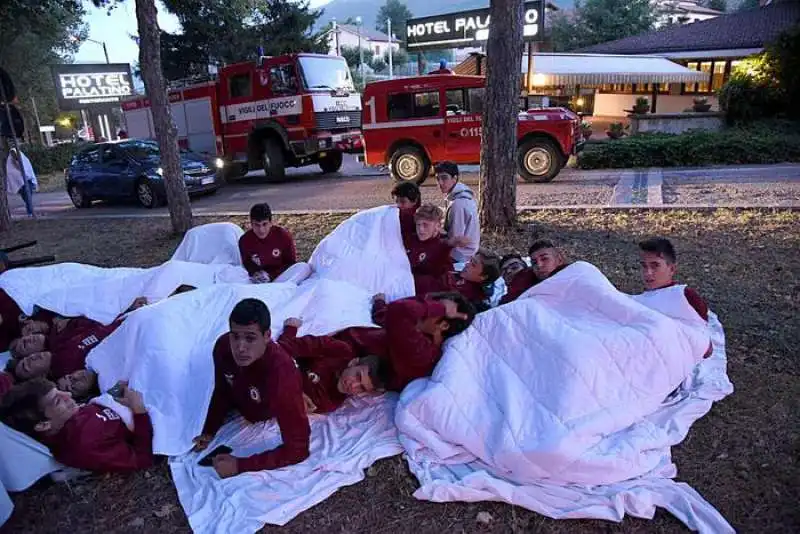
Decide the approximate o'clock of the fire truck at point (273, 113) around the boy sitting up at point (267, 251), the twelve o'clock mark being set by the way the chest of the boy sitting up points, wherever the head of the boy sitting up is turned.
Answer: The fire truck is roughly at 6 o'clock from the boy sitting up.

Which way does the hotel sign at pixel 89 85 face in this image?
toward the camera

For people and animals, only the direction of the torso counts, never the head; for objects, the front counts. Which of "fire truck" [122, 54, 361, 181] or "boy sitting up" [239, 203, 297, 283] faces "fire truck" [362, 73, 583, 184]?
"fire truck" [122, 54, 361, 181]

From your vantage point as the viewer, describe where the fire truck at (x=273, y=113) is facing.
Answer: facing the viewer and to the right of the viewer

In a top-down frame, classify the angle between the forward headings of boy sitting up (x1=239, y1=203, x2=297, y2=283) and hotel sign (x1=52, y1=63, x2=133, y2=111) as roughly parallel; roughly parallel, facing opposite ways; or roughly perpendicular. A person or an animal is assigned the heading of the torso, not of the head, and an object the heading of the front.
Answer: roughly parallel

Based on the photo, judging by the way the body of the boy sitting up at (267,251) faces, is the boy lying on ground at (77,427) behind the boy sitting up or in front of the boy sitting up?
in front

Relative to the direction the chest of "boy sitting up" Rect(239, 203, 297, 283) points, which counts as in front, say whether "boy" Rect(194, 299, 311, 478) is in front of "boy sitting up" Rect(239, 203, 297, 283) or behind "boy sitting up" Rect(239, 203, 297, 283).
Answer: in front

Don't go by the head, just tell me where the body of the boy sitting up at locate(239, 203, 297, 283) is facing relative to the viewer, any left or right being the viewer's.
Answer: facing the viewer

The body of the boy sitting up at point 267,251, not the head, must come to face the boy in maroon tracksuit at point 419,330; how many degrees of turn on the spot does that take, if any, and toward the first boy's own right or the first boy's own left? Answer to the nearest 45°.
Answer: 0° — they already face them

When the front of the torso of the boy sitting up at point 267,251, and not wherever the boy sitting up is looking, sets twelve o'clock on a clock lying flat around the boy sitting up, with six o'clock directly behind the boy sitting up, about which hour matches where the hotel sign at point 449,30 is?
The hotel sign is roughly at 7 o'clock from the boy sitting up.

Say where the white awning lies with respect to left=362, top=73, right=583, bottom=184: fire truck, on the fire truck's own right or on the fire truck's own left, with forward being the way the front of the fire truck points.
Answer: on the fire truck's own left

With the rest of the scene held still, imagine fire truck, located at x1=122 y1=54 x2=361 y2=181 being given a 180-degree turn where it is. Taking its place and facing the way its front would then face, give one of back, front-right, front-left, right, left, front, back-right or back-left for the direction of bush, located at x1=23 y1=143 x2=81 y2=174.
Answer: front

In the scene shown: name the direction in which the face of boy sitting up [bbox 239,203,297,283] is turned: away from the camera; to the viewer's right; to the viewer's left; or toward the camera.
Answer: toward the camera

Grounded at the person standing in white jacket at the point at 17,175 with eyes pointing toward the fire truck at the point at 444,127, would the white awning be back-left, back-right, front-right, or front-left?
front-left

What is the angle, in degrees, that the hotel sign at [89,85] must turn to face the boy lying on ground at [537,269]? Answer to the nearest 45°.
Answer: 0° — it already faces them

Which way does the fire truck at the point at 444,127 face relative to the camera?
to the viewer's right

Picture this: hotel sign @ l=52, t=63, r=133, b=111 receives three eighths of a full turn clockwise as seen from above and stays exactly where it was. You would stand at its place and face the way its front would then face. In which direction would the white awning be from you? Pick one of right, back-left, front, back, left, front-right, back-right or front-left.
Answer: back

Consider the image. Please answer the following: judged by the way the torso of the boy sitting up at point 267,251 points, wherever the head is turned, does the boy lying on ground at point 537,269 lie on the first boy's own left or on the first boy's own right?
on the first boy's own left
